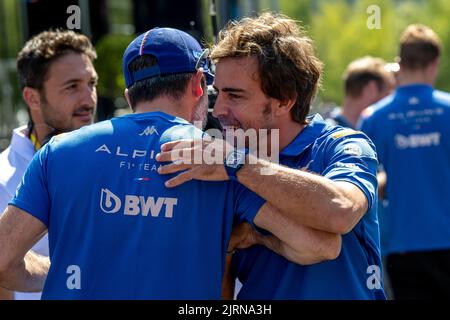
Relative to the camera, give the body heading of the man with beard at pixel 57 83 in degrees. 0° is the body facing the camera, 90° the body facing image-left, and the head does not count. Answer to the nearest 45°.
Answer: approximately 315°

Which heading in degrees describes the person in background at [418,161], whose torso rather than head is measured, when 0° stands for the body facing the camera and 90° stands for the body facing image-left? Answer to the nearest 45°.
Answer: approximately 180°

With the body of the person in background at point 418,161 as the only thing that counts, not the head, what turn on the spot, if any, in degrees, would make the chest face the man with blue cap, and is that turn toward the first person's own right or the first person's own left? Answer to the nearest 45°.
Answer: approximately 180°

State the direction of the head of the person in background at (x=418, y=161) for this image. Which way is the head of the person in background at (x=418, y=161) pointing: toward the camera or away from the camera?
away from the camera

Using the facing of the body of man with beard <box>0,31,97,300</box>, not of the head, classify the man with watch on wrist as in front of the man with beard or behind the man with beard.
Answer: in front

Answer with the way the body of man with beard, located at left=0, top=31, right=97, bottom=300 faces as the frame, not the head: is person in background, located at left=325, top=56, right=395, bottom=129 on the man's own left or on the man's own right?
on the man's own left

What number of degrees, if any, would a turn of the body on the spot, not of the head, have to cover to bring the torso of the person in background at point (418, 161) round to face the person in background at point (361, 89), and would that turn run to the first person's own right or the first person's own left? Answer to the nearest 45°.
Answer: approximately 45° to the first person's own left

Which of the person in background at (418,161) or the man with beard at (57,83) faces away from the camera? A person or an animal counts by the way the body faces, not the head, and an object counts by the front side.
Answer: the person in background

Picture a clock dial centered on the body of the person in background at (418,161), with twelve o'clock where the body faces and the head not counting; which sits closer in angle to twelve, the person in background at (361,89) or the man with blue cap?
the person in background

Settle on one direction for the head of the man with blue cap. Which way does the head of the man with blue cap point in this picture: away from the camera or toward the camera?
away from the camera

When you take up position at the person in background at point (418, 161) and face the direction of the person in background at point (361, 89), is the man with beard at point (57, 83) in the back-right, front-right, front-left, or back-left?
back-left
